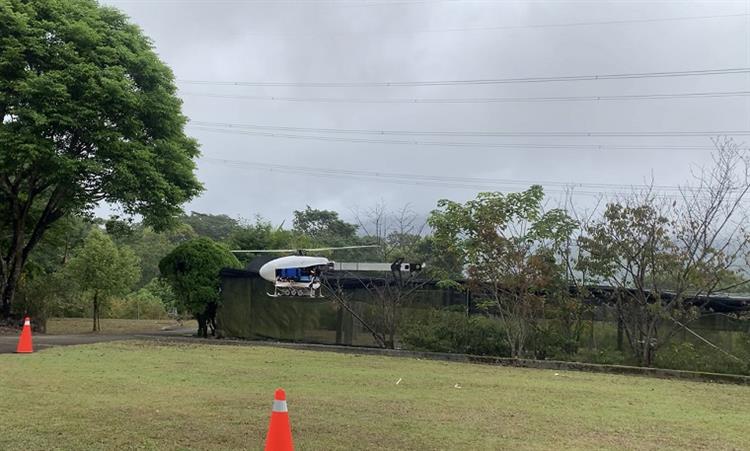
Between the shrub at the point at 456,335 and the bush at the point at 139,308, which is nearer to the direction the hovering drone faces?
the bush

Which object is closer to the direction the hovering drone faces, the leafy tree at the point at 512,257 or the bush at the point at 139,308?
the bush

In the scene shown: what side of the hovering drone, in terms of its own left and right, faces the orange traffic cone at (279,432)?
left

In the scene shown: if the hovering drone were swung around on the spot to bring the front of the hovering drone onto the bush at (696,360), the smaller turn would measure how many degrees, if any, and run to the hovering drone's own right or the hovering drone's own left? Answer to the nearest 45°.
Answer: approximately 135° to the hovering drone's own left

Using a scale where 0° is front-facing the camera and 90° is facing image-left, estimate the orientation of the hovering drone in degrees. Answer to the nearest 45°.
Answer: approximately 90°

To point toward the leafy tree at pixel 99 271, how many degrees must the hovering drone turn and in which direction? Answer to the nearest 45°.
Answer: approximately 45° to its right

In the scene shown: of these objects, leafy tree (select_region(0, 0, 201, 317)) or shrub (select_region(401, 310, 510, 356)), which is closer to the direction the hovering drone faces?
the leafy tree

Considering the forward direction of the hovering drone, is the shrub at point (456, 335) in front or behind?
behind
